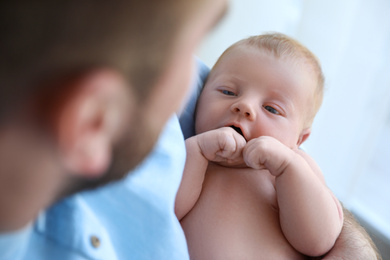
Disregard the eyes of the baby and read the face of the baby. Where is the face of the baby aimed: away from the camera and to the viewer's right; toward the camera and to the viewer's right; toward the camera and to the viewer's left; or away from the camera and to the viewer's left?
toward the camera and to the viewer's left

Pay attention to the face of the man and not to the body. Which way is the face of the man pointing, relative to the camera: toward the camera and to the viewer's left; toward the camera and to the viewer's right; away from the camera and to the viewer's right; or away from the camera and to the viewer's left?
away from the camera and to the viewer's right

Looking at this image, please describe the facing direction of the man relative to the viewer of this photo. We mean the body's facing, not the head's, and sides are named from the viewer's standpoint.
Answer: facing away from the viewer and to the right of the viewer
